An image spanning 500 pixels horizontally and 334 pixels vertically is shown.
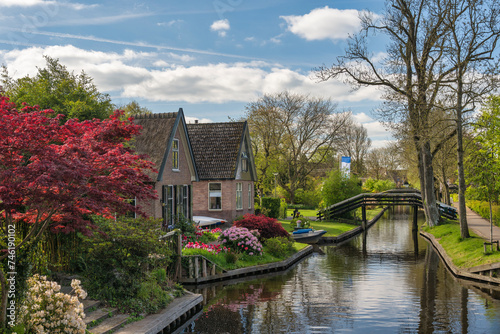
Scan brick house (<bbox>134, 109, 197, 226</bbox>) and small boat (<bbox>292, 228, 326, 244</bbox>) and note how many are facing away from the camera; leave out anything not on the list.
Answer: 0

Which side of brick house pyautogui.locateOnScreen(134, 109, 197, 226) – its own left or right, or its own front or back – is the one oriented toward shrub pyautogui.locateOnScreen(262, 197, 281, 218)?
left

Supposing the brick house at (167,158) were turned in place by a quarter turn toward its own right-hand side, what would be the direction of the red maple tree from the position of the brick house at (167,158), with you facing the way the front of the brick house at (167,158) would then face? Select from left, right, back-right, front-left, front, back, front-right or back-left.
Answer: front-left

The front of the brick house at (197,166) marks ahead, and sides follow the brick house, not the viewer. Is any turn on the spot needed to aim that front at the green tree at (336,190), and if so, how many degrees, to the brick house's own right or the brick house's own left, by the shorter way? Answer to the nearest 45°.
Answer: approximately 90° to the brick house's own left

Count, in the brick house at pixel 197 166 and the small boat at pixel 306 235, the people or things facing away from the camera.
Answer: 0

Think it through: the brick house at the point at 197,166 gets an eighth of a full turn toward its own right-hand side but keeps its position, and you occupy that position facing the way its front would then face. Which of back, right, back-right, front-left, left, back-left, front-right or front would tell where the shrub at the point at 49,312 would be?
front

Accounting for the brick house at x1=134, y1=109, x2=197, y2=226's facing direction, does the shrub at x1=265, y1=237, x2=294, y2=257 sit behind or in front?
in front

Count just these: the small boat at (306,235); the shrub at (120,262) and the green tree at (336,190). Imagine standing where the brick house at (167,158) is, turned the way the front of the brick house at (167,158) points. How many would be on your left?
2

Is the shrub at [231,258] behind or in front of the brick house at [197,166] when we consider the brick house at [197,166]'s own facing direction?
in front

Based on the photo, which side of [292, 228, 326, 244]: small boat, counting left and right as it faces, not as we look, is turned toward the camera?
right

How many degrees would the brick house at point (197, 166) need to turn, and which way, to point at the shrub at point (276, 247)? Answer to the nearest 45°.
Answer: approximately 45° to its right

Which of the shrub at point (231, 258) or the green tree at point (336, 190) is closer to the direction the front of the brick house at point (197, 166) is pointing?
the shrub

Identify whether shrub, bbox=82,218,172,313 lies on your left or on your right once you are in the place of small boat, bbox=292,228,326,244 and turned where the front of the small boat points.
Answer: on your right
